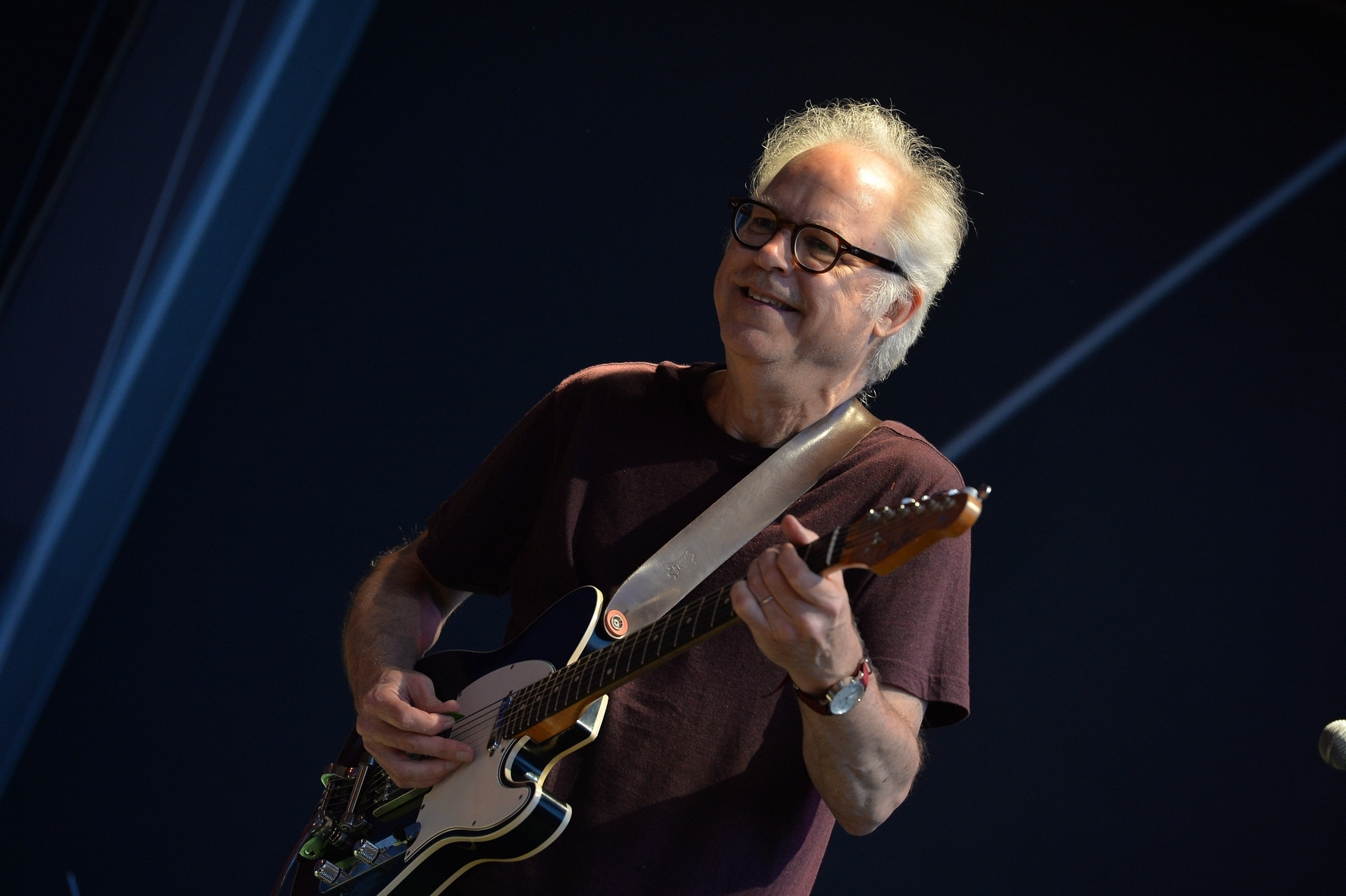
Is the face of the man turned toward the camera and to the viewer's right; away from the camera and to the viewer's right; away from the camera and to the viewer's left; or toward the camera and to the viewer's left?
toward the camera and to the viewer's left

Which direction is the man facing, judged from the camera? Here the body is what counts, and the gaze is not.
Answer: toward the camera
